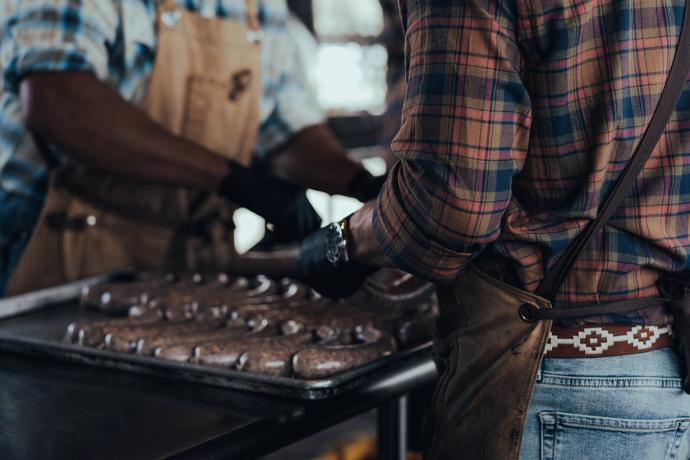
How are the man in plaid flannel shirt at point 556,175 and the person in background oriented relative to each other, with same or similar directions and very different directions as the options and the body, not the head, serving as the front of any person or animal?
very different directions

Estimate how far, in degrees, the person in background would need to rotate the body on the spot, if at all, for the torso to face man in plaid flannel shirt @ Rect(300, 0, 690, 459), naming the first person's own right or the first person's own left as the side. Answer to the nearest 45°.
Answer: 0° — they already face them

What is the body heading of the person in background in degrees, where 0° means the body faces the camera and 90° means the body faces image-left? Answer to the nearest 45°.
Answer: approximately 315°

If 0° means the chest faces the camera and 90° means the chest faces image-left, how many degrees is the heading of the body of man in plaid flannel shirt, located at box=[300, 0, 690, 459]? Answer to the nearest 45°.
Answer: approximately 135°

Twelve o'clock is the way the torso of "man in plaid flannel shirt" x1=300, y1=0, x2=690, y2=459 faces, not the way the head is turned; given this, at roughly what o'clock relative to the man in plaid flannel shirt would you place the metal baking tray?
The metal baking tray is roughly at 11 o'clock from the man in plaid flannel shirt.

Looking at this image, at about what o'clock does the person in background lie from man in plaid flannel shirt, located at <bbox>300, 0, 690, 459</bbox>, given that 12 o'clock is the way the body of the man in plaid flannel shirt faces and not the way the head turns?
The person in background is roughly at 12 o'clock from the man in plaid flannel shirt.

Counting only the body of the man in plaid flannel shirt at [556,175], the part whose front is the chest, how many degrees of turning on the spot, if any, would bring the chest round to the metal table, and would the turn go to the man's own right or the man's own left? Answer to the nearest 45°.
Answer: approximately 45° to the man's own left
